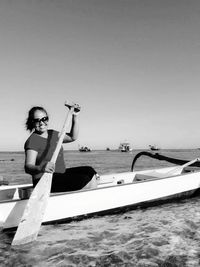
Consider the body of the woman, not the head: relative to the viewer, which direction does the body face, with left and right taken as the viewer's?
facing the viewer and to the right of the viewer
